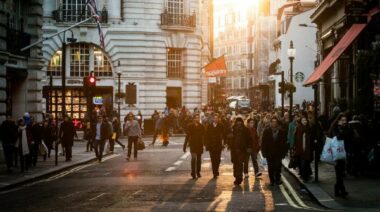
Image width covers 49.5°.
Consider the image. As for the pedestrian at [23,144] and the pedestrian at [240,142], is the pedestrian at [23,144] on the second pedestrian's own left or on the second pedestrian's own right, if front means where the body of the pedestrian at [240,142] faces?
on the second pedestrian's own right

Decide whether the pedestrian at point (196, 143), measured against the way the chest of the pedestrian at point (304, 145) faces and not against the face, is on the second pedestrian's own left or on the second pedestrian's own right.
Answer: on the second pedestrian's own right

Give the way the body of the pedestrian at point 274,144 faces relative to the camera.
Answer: toward the camera

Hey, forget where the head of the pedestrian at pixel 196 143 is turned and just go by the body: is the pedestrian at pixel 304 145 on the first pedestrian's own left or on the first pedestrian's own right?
on the first pedestrian's own left

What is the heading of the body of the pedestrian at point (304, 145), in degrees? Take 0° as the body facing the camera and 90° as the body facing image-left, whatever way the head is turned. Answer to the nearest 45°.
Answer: approximately 0°

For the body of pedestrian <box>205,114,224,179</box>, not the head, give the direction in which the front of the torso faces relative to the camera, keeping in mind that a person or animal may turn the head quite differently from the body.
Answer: toward the camera
